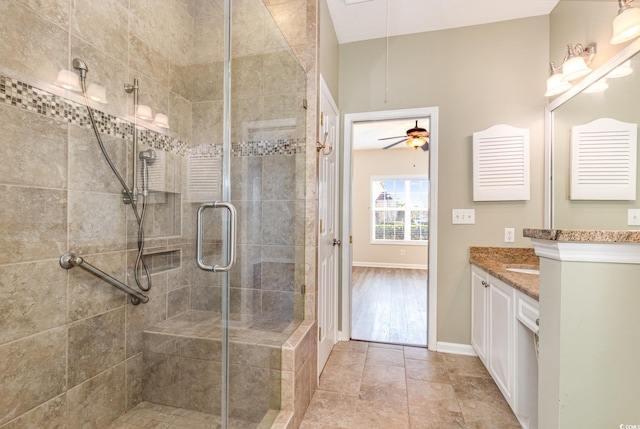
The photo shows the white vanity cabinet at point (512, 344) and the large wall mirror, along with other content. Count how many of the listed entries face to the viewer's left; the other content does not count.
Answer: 2

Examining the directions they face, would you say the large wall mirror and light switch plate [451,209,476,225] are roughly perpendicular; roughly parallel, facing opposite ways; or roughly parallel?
roughly perpendicular

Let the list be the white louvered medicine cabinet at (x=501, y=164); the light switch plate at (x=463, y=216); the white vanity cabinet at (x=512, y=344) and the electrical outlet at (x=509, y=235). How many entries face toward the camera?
3

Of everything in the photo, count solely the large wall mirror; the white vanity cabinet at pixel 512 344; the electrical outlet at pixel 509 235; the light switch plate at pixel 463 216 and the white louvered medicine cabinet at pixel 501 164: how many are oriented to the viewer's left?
2

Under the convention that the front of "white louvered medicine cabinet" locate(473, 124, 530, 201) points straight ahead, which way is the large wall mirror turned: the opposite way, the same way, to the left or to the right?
to the right

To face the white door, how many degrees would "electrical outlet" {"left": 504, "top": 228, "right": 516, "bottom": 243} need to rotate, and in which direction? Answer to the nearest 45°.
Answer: approximately 45° to its right

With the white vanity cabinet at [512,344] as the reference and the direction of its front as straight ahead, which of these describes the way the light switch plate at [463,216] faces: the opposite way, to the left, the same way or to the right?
to the left

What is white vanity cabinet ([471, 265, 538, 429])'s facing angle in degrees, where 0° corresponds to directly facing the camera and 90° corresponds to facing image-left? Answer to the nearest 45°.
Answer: approximately 90°

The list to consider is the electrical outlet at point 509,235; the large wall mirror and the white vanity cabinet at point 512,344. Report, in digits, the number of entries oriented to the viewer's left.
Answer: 2

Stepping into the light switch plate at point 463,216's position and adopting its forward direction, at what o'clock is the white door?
The white door is roughly at 2 o'clock from the light switch plate.

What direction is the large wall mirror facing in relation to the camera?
to the viewer's left
